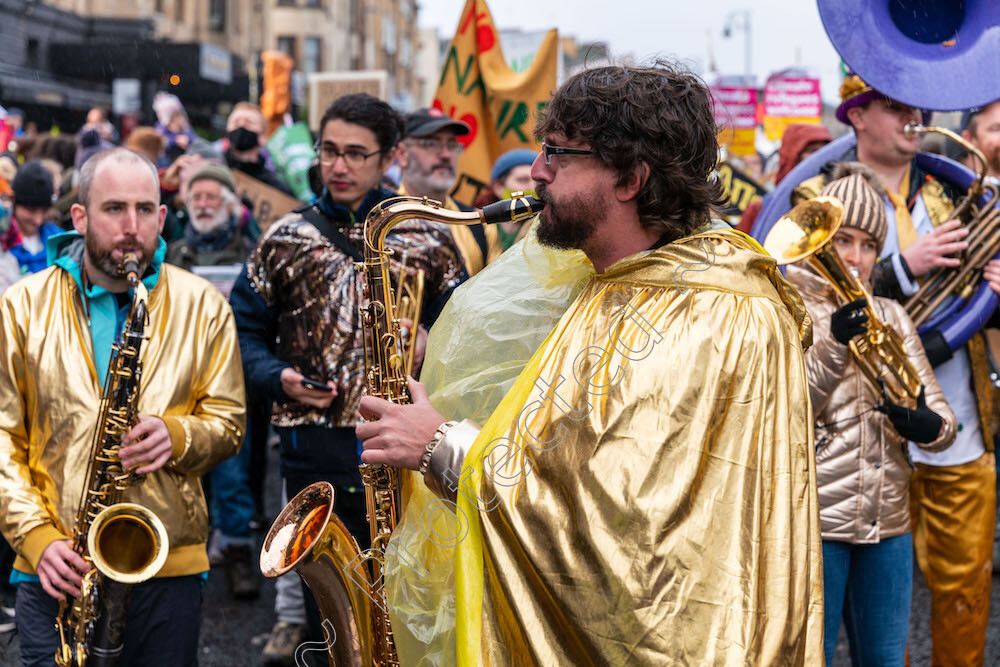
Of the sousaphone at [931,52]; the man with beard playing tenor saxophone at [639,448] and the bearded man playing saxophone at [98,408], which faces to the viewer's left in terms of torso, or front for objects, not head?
the man with beard playing tenor saxophone

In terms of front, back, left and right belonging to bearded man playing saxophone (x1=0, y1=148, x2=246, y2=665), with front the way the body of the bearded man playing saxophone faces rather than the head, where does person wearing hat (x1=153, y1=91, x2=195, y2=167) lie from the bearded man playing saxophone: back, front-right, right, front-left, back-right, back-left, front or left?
back

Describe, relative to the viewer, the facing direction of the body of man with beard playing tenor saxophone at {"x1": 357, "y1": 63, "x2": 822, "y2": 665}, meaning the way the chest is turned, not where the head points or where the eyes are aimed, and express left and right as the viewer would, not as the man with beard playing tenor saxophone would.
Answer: facing to the left of the viewer

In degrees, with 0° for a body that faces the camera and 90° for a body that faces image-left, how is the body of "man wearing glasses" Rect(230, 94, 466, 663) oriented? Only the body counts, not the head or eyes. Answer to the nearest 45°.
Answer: approximately 0°

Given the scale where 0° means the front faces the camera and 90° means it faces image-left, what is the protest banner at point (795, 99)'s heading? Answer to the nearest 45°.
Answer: approximately 0°

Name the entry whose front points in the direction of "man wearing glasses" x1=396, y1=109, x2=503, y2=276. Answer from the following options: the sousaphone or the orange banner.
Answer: the orange banner

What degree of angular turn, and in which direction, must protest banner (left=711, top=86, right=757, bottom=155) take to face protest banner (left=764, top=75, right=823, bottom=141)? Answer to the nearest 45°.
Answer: approximately 135° to its left

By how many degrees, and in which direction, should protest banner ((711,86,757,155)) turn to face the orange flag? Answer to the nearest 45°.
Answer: approximately 45° to its right

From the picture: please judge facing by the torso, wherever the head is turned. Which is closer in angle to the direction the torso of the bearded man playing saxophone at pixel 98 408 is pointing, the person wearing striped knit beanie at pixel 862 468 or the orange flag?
the person wearing striped knit beanie

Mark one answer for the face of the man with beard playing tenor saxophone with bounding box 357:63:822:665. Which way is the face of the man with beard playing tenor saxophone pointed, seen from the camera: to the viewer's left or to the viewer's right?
to the viewer's left

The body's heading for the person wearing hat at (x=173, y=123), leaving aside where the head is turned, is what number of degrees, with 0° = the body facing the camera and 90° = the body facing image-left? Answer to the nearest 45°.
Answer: approximately 315°
